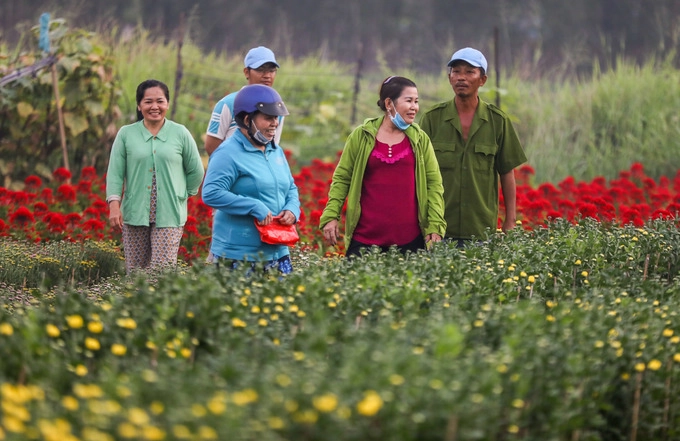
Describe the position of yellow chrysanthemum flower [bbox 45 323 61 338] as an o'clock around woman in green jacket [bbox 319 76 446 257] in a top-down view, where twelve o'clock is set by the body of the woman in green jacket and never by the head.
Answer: The yellow chrysanthemum flower is roughly at 1 o'clock from the woman in green jacket.

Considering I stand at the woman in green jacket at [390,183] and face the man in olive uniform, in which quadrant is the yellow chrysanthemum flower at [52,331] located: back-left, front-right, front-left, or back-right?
back-right

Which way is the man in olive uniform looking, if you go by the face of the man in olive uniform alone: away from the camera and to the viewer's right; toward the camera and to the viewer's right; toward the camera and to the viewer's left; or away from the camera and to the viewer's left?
toward the camera and to the viewer's left

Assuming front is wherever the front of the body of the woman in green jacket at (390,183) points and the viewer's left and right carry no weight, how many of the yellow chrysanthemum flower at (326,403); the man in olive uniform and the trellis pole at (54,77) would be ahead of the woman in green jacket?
1

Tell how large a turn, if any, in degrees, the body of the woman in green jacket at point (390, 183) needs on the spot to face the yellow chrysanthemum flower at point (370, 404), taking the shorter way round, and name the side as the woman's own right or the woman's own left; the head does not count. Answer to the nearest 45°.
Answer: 0° — they already face it

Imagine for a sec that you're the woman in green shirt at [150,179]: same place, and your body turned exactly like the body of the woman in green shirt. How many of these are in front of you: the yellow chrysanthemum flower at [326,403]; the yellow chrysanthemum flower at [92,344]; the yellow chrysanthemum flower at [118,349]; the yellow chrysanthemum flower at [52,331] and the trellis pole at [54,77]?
4

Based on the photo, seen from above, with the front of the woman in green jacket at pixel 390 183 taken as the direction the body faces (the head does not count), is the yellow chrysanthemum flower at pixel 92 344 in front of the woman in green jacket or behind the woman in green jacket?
in front

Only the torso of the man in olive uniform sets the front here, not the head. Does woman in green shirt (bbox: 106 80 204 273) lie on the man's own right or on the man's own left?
on the man's own right
